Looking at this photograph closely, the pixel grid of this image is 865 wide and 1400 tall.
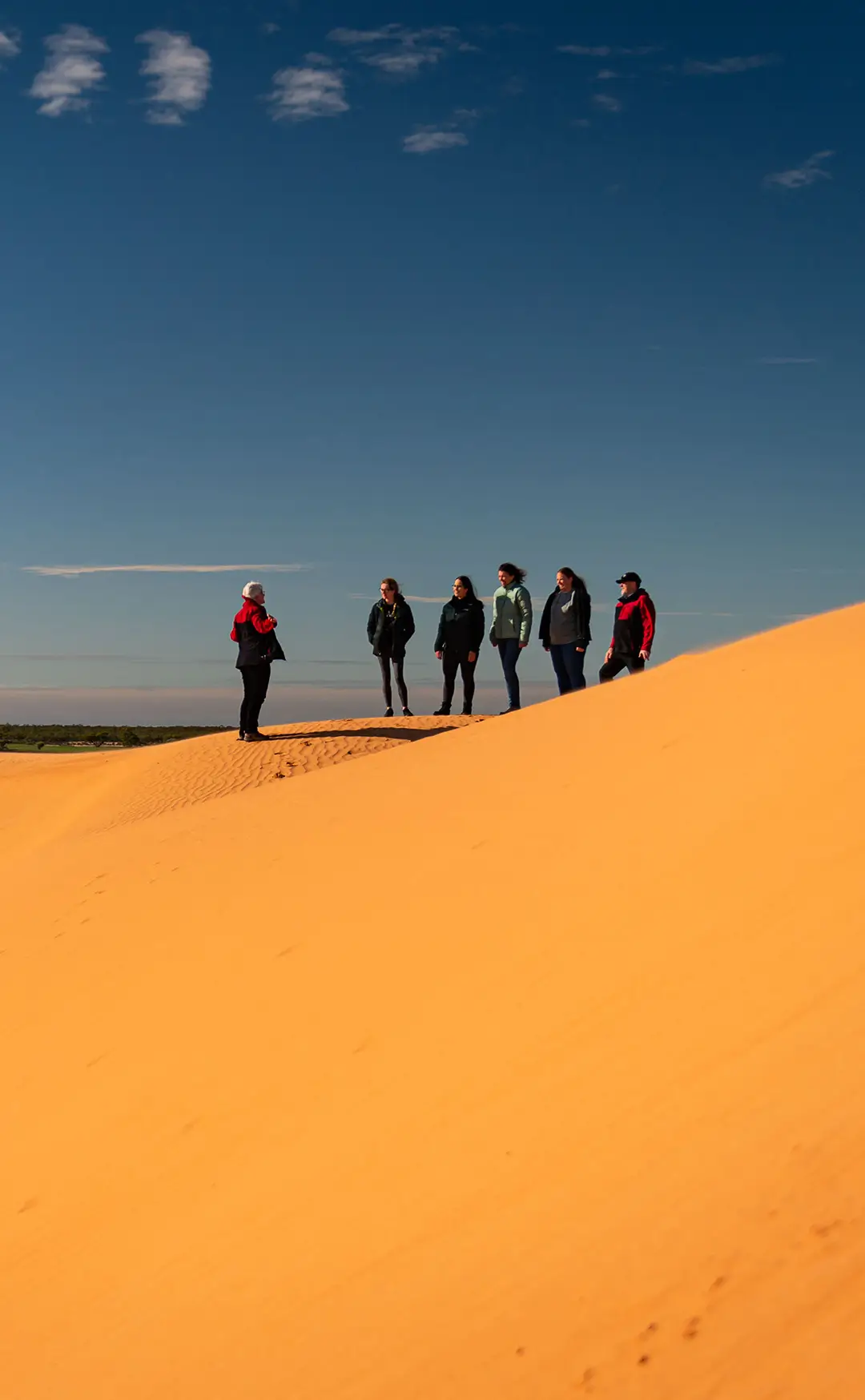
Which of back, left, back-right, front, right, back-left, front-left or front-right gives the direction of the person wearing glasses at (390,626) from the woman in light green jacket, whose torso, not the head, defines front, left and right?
right

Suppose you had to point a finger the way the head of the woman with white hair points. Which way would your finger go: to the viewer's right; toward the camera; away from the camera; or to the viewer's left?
to the viewer's right

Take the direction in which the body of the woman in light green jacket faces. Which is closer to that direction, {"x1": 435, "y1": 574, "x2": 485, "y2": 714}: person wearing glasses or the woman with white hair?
the woman with white hair

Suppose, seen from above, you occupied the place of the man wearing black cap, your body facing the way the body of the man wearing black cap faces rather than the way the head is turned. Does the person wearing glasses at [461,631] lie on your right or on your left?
on your right

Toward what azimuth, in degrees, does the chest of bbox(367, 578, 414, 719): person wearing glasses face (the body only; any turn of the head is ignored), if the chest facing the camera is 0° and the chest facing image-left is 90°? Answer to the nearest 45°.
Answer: approximately 0°

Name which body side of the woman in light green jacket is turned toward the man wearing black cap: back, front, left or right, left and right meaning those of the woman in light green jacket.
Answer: left

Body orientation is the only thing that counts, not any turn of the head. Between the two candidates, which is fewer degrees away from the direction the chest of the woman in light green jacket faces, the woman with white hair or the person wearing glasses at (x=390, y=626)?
the woman with white hair

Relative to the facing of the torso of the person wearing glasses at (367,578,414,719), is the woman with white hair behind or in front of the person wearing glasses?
in front

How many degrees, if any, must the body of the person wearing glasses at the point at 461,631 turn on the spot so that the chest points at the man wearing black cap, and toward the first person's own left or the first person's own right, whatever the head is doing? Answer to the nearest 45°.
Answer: approximately 90° to the first person's own left

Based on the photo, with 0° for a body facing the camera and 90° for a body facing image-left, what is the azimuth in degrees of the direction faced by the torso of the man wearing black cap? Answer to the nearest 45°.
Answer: approximately 45°

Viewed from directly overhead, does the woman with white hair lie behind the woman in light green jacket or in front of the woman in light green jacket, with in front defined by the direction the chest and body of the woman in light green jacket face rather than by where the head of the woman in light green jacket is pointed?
in front
